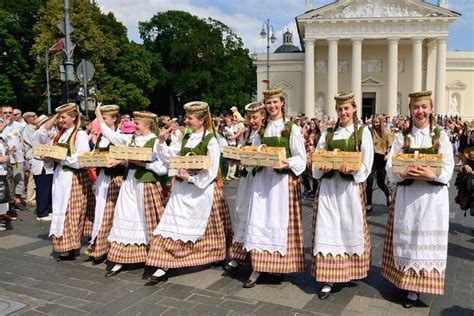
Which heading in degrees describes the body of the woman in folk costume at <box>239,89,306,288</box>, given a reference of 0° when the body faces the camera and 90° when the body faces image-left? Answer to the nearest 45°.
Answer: approximately 45°

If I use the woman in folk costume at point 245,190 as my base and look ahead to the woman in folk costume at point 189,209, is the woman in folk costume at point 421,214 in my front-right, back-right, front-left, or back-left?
back-left

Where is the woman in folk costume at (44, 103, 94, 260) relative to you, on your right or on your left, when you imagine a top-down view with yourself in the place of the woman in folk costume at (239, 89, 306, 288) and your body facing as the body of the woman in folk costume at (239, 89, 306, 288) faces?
on your right

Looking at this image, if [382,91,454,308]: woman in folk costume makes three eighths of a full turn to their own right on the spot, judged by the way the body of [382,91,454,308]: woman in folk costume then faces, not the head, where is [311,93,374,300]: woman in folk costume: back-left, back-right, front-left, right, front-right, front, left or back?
front-left

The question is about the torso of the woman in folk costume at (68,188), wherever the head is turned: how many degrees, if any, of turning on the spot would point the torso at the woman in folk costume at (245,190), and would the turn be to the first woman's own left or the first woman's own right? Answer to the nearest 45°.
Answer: approximately 90° to the first woman's own left

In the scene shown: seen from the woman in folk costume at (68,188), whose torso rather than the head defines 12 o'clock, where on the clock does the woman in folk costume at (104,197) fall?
the woman in folk costume at (104,197) is roughly at 9 o'clock from the woman in folk costume at (68,188).

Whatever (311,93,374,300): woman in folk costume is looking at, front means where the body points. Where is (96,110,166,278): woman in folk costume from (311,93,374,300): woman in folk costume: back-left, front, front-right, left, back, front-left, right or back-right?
front-right

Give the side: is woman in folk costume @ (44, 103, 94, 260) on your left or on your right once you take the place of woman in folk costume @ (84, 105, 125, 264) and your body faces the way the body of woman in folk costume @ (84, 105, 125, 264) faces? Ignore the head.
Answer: on your right
